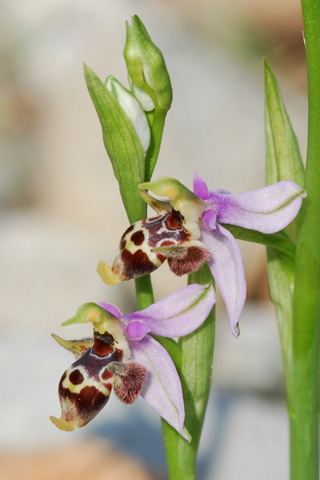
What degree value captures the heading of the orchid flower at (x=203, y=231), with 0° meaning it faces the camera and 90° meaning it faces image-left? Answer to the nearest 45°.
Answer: approximately 90°
